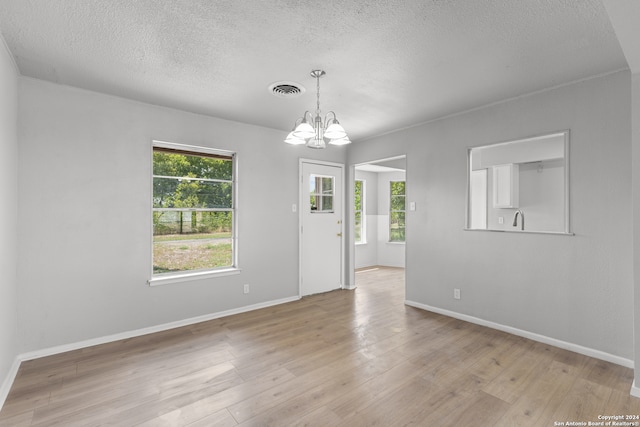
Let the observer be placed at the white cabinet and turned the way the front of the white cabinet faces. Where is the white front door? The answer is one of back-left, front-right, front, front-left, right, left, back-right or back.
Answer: front-right

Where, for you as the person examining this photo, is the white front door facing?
facing the viewer and to the right of the viewer

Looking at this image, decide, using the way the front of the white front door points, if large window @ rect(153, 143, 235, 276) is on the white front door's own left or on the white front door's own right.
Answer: on the white front door's own right

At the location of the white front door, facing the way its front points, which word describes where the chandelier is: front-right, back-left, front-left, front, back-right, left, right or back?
front-right

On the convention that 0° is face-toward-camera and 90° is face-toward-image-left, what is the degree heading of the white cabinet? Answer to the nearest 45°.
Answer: approximately 45°

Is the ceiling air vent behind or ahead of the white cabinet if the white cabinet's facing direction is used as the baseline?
ahead

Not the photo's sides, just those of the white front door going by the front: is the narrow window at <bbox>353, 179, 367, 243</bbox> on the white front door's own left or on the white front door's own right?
on the white front door's own left

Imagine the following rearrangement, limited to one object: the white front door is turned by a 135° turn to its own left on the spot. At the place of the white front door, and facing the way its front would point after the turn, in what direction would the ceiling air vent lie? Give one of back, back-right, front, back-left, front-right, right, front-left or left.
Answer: back

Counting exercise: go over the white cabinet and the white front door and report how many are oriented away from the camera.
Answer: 0

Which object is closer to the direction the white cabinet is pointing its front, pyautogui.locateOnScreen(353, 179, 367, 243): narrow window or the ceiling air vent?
the ceiling air vent

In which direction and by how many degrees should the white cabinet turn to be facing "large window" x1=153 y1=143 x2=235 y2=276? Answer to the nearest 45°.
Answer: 0° — it already faces it
